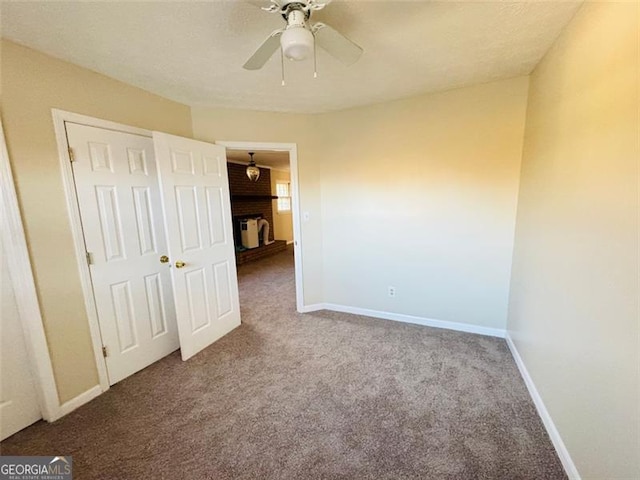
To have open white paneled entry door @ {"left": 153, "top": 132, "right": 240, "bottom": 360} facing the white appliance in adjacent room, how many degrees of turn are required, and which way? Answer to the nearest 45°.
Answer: approximately 135° to its left

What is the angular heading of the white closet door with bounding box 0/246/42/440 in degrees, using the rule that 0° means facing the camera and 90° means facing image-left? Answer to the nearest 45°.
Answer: approximately 315°

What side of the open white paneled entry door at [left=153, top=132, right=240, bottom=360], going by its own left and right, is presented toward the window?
left

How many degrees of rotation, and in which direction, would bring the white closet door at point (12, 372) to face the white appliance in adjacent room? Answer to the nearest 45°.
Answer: approximately 90° to its left

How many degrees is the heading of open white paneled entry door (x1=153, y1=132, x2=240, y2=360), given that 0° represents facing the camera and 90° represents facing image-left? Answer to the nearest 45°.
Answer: approximately 315°

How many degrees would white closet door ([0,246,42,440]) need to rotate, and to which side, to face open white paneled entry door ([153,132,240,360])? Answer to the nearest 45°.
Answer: approximately 45° to its left

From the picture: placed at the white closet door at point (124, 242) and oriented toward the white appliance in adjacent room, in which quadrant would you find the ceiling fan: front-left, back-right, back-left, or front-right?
back-right

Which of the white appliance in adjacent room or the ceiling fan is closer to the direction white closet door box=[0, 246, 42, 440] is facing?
the ceiling fan

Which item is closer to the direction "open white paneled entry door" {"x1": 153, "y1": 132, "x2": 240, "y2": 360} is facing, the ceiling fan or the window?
the ceiling fan
